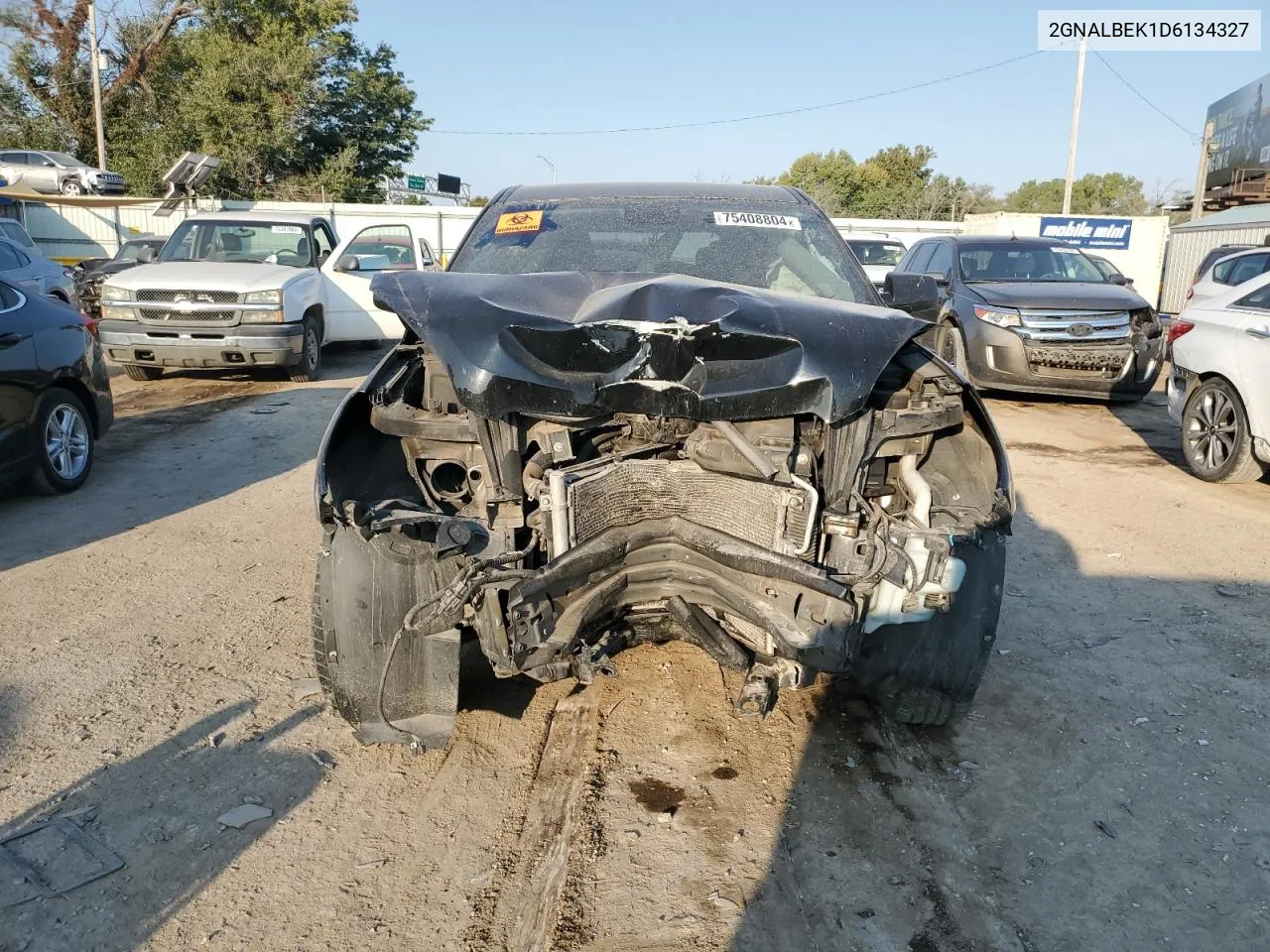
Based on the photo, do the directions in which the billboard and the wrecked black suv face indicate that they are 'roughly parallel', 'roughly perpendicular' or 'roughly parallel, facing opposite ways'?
roughly perpendicular

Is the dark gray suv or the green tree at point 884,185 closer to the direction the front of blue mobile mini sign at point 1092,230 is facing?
the dark gray suv

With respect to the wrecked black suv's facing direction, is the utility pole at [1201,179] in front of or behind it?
behind

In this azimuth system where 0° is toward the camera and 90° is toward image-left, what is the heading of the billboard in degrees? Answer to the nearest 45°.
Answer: approximately 45°

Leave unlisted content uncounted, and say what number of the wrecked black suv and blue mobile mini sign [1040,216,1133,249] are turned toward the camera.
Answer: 2

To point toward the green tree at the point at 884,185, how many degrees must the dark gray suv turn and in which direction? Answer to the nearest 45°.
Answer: approximately 135° to its left

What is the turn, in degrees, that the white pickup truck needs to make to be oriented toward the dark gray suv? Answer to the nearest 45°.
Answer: approximately 90° to its left

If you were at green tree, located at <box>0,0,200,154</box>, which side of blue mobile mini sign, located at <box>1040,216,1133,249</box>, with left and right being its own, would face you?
right
